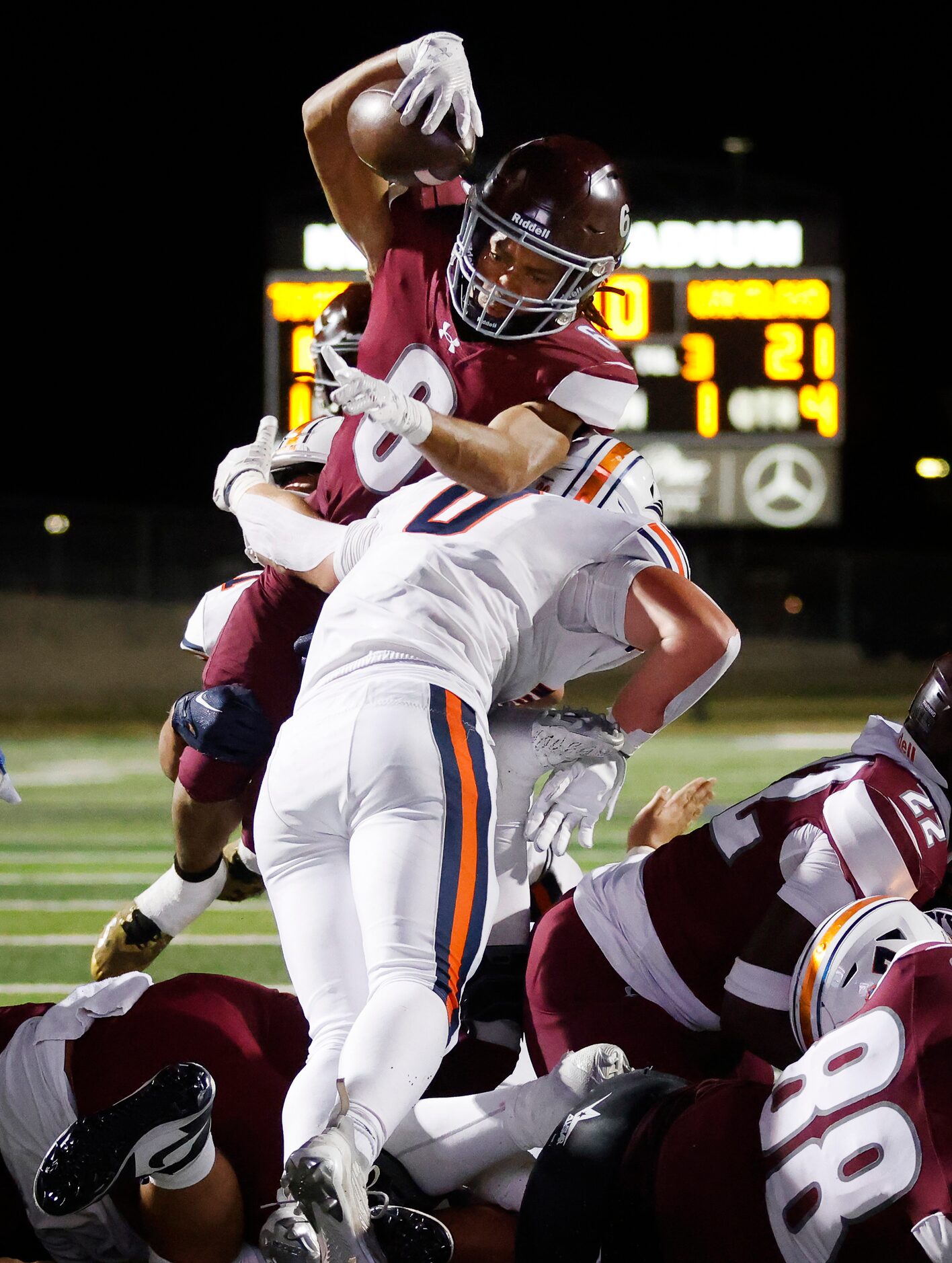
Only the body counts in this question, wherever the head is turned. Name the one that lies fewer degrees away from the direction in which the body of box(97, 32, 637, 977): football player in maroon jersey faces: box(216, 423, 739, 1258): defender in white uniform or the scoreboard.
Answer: the defender in white uniform

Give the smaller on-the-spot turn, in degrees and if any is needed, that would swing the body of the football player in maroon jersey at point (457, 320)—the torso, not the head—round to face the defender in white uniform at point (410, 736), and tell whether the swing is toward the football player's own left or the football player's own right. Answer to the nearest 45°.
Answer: approximately 45° to the football player's own left

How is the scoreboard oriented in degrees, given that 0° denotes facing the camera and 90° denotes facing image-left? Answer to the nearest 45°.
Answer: approximately 0°

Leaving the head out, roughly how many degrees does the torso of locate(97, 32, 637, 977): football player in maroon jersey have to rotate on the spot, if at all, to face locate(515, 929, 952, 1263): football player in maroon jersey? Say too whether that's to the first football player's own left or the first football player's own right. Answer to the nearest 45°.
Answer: approximately 45° to the first football player's own left

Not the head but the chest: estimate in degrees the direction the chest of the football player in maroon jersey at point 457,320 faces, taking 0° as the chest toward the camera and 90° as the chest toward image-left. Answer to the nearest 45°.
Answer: approximately 45°

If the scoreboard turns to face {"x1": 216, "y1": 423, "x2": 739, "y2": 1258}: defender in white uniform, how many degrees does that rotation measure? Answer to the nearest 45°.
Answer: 0° — it already faces them

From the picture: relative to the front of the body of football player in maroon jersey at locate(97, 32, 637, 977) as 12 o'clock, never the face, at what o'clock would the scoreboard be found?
The scoreboard is roughly at 5 o'clock from the football player in maroon jersey.
